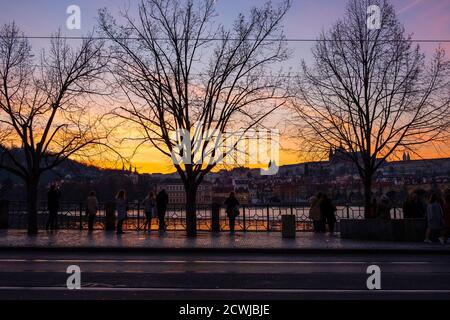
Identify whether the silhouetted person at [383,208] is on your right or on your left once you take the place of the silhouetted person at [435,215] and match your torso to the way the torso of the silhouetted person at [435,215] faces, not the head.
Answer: on your right

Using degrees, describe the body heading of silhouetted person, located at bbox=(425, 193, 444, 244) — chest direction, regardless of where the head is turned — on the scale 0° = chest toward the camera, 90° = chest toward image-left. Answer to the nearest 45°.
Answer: approximately 90°

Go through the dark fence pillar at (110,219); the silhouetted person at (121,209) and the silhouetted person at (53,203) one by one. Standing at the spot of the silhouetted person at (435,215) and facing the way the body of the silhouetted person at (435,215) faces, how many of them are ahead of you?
3

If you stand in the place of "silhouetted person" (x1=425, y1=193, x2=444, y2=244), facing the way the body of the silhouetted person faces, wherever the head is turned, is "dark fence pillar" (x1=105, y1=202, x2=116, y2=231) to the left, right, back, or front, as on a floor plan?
front

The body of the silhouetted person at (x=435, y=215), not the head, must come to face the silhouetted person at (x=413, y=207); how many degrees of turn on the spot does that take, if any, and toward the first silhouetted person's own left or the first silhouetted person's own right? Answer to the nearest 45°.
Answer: approximately 90° to the first silhouetted person's own right

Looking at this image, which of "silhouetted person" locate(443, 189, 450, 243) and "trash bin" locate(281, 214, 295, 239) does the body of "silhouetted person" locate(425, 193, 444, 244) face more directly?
the trash bin

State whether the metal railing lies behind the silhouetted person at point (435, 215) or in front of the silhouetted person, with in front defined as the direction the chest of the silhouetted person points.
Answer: in front

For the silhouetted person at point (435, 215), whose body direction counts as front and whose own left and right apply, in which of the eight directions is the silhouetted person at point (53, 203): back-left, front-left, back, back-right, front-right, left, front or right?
front
